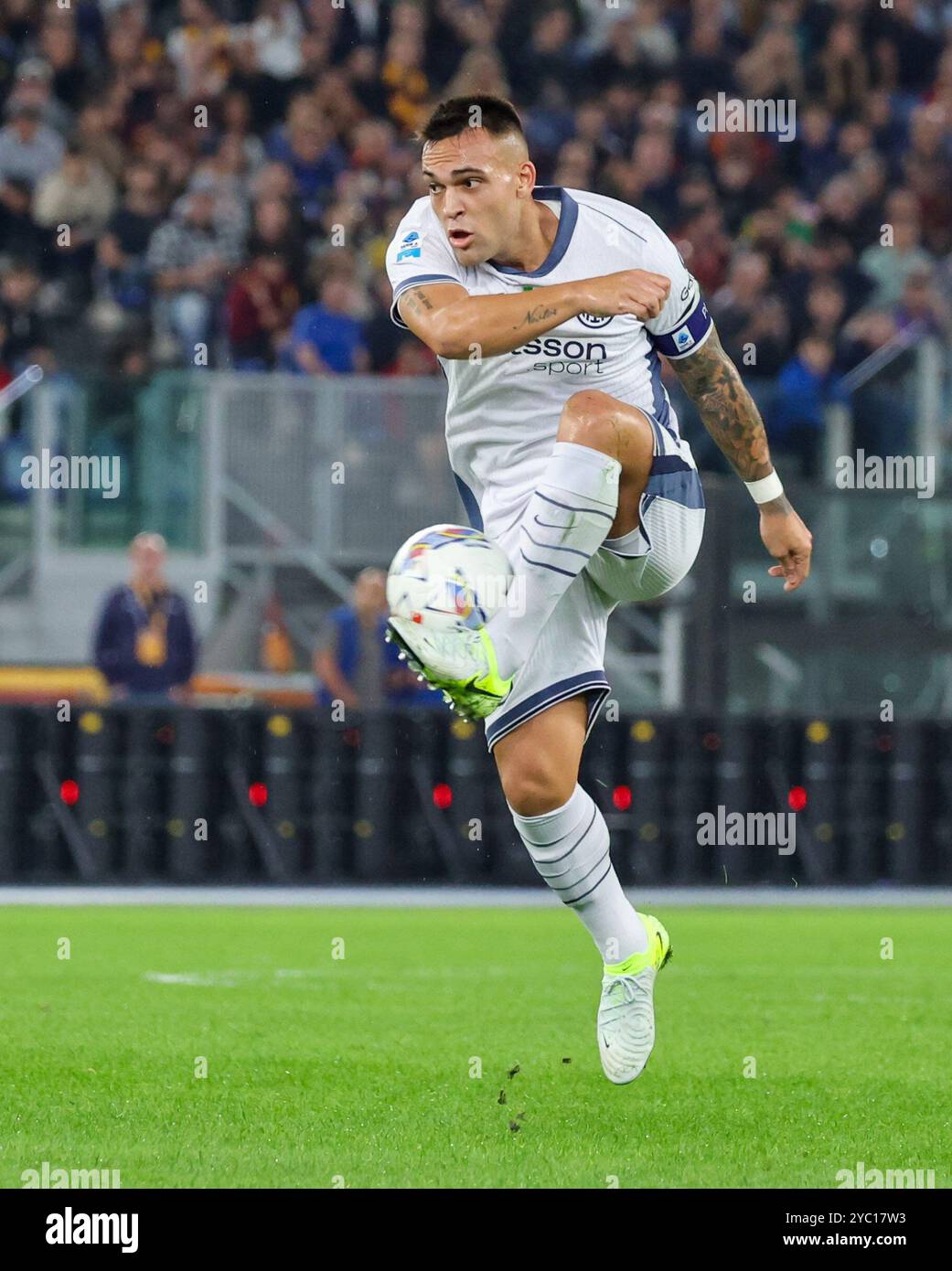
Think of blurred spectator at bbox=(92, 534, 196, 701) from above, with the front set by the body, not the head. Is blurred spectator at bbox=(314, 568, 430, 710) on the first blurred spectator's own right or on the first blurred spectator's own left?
on the first blurred spectator's own left

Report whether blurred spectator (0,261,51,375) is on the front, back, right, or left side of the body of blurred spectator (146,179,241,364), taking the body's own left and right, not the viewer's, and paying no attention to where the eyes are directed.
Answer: right

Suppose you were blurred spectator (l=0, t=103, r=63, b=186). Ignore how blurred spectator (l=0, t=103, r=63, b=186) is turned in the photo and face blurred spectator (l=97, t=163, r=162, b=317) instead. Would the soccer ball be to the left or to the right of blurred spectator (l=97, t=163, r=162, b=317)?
right

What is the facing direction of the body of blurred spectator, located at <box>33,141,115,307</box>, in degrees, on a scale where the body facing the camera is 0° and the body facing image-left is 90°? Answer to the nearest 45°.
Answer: approximately 0°

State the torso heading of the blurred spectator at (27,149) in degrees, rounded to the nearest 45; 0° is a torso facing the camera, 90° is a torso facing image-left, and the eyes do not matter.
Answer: approximately 0°

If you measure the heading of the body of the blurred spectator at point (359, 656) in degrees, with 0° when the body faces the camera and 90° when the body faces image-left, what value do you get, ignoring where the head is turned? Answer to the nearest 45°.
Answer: approximately 315°
